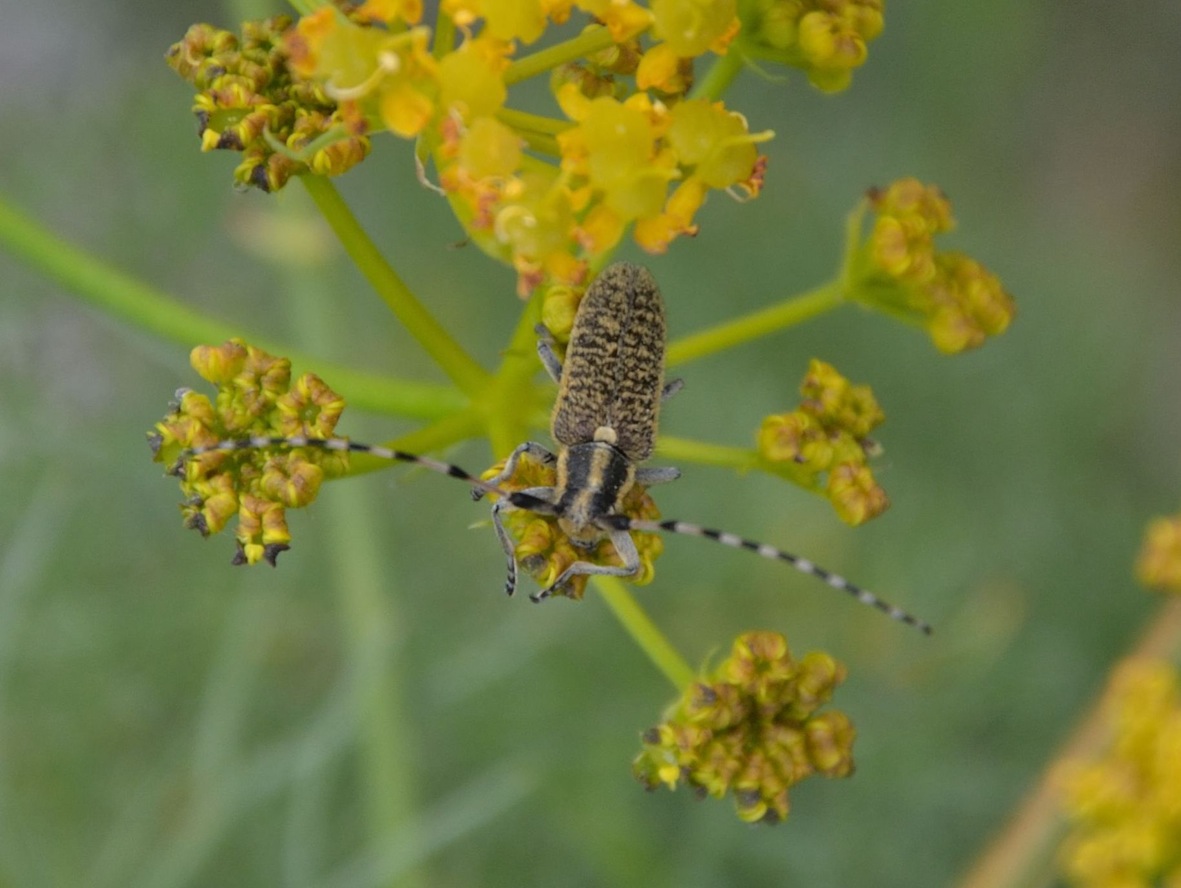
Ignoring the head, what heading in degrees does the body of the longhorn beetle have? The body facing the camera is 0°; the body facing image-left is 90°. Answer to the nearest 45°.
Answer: approximately 0°
